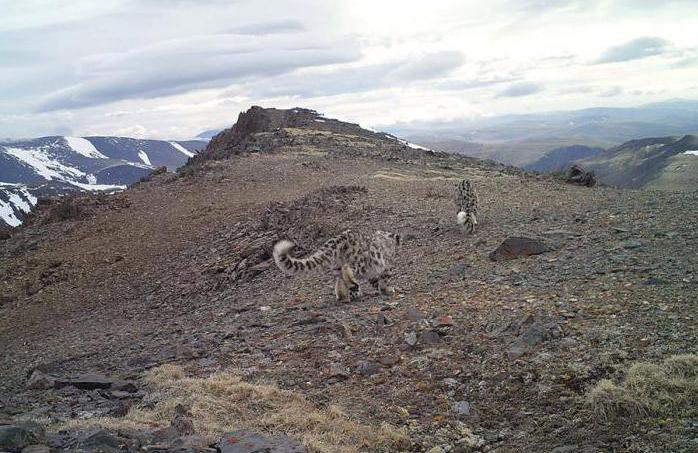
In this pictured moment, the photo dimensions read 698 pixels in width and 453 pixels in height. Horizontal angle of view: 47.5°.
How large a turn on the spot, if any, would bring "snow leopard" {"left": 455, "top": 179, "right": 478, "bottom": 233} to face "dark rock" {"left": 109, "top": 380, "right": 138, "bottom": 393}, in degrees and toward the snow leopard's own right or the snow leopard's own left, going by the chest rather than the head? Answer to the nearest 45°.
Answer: approximately 135° to the snow leopard's own left

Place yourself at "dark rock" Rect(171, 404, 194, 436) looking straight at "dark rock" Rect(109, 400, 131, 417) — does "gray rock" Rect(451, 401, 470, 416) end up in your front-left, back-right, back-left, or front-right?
back-right

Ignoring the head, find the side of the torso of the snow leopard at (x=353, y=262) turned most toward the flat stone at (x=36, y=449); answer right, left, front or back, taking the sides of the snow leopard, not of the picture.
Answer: back

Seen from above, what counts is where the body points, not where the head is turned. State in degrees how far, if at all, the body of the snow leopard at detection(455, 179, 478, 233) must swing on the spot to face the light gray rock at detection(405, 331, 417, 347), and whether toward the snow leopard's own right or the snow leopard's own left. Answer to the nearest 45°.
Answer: approximately 180°

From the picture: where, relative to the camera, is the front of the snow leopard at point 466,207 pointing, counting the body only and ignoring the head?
away from the camera

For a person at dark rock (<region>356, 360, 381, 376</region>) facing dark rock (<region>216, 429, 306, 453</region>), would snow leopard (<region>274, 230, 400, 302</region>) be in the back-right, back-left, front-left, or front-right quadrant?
back-right

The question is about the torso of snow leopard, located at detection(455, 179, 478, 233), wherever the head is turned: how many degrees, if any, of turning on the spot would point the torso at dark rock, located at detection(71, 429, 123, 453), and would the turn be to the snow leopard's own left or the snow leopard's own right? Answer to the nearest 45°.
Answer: approximately 180°

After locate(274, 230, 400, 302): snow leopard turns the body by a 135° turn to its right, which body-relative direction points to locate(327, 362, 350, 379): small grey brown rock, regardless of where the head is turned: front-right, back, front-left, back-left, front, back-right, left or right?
front

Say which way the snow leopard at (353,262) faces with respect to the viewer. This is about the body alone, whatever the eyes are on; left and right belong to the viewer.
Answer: facing away from the viewer and to the right of the viewer

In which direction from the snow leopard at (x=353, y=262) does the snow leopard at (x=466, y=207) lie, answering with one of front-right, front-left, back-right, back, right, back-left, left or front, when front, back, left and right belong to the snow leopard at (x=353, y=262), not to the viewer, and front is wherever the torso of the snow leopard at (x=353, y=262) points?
front

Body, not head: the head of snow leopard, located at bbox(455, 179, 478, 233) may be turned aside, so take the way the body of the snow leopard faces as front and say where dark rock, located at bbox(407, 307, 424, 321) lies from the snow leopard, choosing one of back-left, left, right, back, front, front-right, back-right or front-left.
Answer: back

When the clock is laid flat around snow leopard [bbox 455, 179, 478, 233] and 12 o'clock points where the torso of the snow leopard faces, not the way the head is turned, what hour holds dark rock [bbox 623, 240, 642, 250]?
The dark rock is roughly at 5 o'clock from the snow leopard.

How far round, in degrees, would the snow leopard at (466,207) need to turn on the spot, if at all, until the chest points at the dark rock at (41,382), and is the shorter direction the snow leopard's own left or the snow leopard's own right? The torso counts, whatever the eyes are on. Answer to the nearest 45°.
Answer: approximately 135° to the snow leopard's own left
